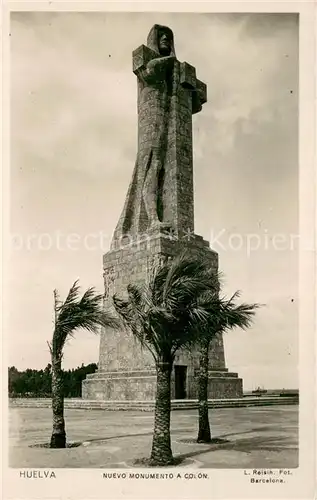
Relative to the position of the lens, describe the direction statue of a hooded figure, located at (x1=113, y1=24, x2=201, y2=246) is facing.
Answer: facing the viewer and to the right of the viewer

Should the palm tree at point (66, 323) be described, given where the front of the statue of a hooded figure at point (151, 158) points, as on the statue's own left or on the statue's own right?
on the statue's own right

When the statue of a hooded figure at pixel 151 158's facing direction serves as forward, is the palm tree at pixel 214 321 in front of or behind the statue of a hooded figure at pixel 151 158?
in front
